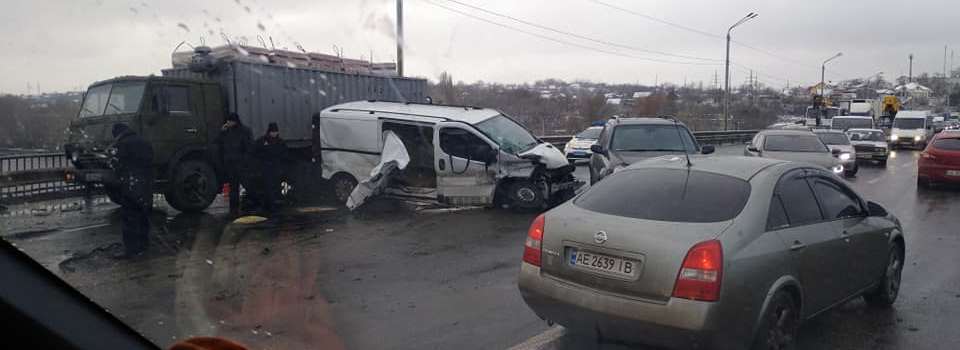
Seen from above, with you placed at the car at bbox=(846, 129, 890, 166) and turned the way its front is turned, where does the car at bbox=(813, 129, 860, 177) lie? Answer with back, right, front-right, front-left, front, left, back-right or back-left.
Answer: front

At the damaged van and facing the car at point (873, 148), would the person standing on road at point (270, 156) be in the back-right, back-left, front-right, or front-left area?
back-left

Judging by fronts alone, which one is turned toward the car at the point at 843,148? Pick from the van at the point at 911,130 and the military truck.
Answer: the van at the point at 911,130

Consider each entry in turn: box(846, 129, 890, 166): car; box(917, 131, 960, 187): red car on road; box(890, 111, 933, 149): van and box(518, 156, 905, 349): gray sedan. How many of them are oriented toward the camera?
2

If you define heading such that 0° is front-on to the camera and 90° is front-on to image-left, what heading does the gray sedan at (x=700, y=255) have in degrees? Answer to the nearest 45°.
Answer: approximately 225°

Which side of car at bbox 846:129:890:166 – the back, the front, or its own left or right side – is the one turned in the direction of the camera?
front

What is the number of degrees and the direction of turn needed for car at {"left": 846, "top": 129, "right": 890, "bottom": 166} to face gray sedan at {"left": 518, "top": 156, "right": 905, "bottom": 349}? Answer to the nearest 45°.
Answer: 0° — it already faces it

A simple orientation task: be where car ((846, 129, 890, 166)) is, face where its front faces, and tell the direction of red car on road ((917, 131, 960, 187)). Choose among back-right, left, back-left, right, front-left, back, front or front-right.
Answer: front

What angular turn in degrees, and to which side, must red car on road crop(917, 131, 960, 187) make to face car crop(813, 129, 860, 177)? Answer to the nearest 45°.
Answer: approximately 45° to its left

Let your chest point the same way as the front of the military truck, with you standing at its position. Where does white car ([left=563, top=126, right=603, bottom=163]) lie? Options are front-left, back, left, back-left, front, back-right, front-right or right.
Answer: back

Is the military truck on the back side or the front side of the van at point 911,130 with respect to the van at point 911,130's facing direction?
on the front side

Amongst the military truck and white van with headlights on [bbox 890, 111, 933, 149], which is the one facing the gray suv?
the white van with headlights on

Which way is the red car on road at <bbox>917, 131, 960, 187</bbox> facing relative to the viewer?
away from the camera

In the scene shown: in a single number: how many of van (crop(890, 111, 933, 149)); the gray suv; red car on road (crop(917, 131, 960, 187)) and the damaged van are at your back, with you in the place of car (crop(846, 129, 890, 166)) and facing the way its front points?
1

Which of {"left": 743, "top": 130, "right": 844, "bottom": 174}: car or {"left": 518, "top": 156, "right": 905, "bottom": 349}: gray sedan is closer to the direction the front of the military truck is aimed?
the gray sedan

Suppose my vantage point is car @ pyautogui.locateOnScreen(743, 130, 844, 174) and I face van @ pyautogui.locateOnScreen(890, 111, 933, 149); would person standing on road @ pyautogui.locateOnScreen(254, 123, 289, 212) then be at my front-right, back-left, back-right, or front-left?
back-left

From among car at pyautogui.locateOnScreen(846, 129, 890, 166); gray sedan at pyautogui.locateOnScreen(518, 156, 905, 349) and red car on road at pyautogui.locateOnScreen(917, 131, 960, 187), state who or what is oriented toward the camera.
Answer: car at pyautogui.locateOnScreen(846, 129, 890, 166)

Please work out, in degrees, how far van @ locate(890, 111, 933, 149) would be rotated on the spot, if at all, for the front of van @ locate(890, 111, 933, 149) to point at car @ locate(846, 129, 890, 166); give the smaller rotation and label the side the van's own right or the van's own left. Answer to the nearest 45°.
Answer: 0° — it already faces it

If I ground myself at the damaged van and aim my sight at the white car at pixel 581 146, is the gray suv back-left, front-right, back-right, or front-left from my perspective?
front-right

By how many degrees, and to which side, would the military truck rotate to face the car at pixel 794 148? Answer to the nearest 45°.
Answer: approximately 135° to its left

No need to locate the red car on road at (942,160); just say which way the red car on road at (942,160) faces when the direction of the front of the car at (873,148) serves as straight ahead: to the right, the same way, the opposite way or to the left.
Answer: the opposite way
